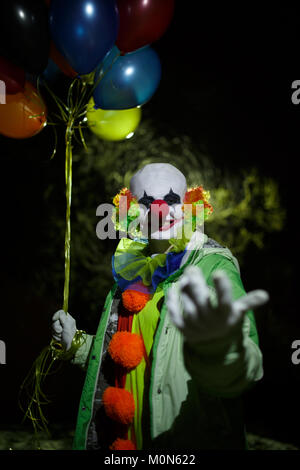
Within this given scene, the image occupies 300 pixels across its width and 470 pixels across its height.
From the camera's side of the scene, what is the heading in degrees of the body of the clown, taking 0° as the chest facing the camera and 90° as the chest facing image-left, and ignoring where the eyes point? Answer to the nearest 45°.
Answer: approximately 45°

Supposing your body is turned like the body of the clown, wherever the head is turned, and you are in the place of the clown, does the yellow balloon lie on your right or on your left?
on your right
